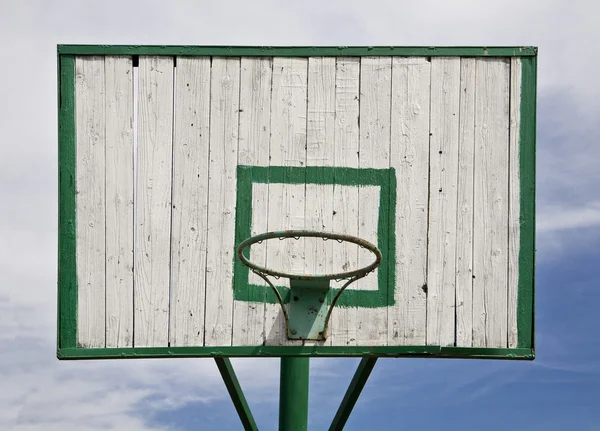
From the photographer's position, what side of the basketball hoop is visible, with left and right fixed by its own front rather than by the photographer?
front

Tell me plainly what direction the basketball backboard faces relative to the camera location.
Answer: facing the viewer
